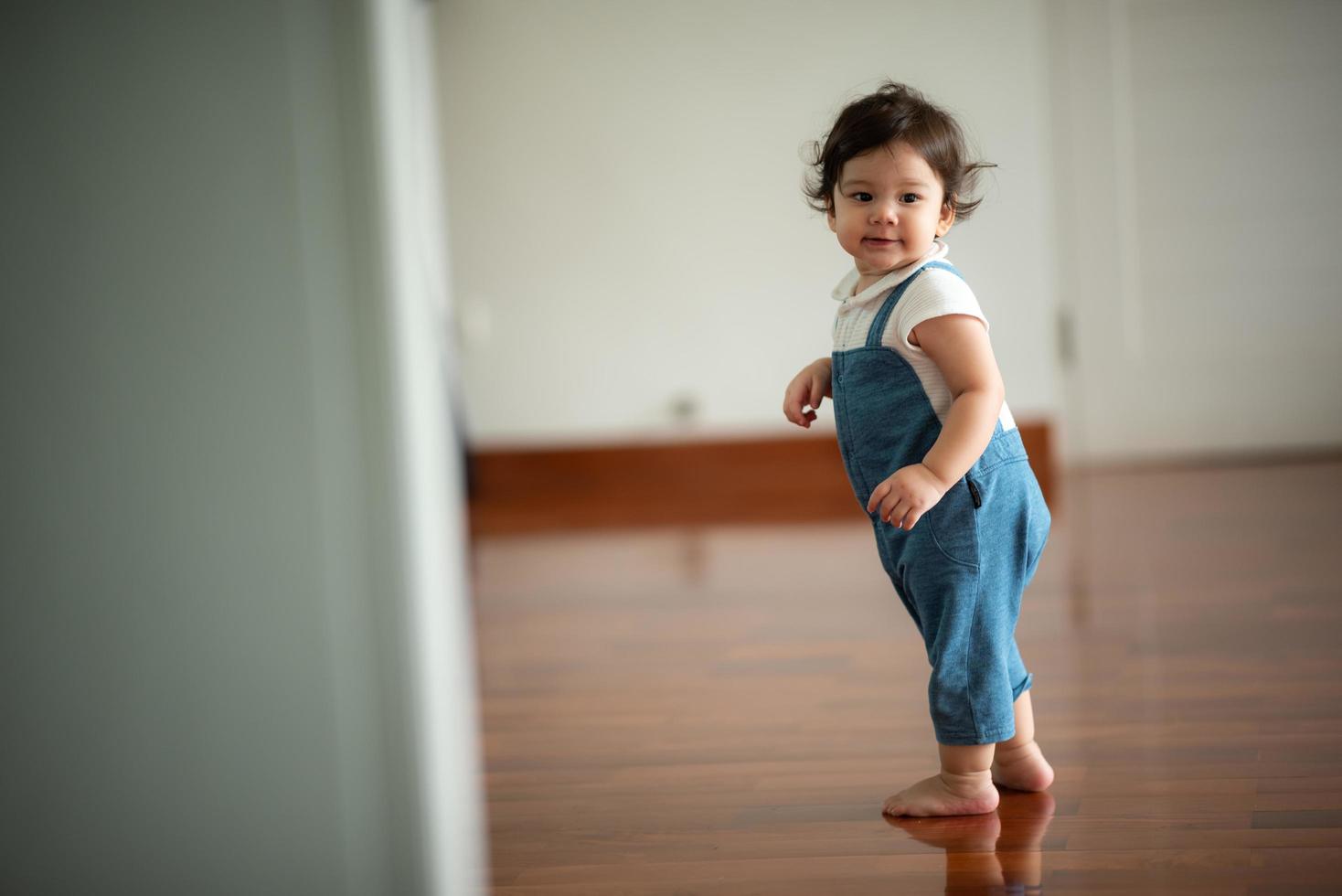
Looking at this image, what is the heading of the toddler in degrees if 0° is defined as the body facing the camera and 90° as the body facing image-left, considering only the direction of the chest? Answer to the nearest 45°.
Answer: approximately 45°
